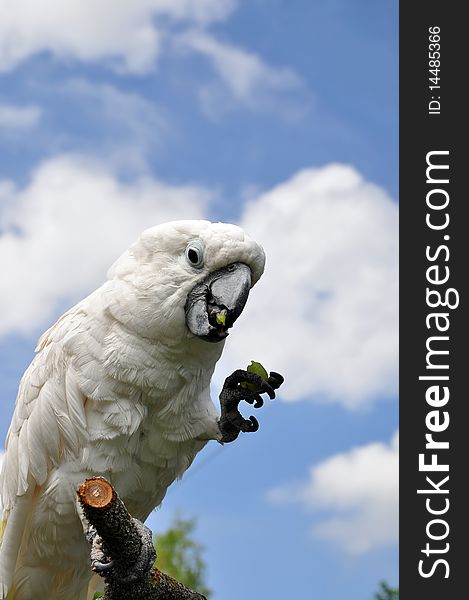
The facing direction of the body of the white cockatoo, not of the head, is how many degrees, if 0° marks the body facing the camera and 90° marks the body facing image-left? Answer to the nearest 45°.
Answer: approximately 315°
